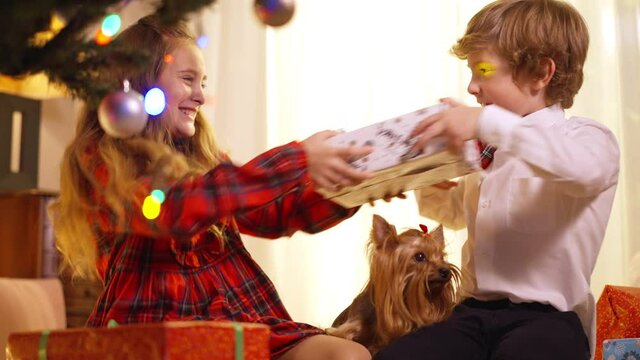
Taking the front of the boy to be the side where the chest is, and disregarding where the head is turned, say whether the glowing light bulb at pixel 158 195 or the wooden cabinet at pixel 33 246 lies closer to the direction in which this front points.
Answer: the glowing light bulb

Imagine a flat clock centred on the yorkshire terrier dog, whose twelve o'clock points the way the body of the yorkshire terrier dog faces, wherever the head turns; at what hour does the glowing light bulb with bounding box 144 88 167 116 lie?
The glowing light bulb is roughly at 4 o'clock from the yorkshire terrier dog.

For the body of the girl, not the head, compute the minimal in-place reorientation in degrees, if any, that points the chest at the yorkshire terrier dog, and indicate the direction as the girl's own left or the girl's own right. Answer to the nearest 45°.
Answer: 0° — they already face it

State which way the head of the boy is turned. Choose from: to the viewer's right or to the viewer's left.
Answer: to the viewer's left

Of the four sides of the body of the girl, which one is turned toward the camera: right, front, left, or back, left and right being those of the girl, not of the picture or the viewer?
right

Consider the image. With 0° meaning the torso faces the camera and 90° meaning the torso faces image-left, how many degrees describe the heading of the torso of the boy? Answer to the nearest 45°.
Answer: approximately 45°

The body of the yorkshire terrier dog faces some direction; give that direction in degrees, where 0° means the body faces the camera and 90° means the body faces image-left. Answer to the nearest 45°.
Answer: approximately 315°
